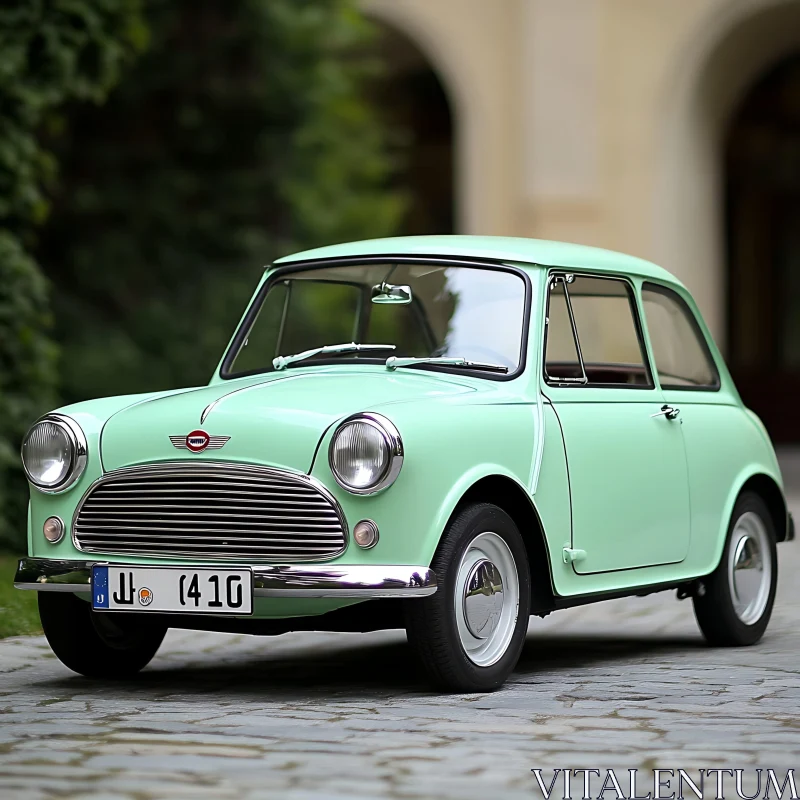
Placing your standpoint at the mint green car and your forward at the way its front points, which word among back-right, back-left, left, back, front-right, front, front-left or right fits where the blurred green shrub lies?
back-right

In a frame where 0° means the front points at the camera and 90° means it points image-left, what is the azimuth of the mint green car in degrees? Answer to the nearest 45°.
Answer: approximately 45°
